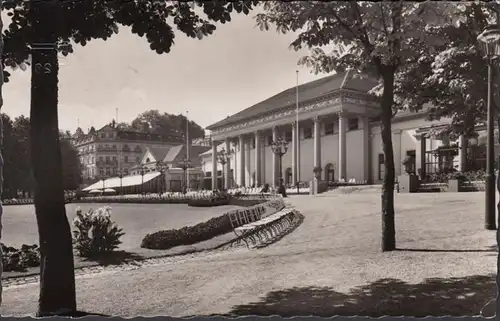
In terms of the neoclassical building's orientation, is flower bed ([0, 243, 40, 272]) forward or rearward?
forward

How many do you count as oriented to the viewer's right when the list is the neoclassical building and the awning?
0

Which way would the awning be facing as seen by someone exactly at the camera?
facing the viewer and to the left of the viewer

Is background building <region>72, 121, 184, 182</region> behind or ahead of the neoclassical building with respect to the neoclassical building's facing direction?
ahead

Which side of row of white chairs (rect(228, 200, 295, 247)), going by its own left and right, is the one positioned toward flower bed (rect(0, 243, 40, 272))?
right
